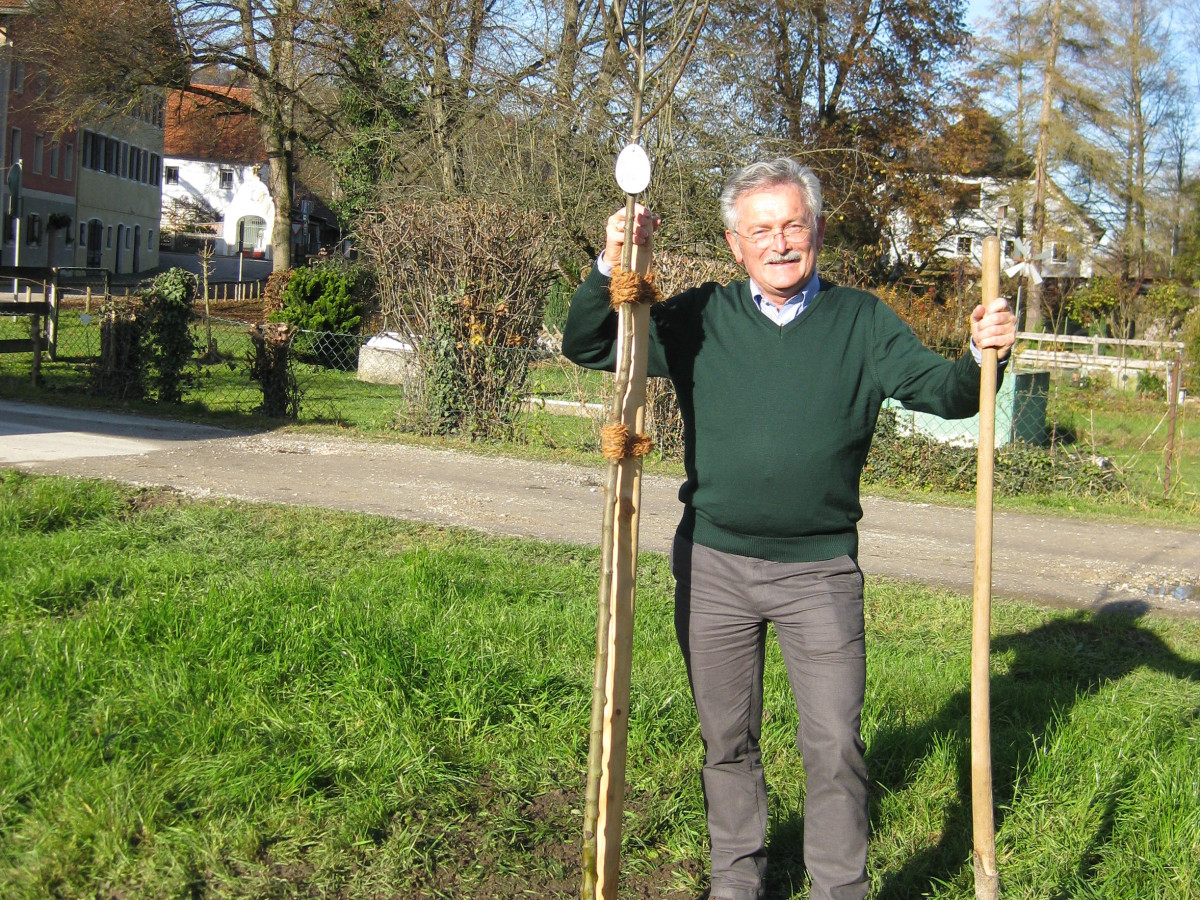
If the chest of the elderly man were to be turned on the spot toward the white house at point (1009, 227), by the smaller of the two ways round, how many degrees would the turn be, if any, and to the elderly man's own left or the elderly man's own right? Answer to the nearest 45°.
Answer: approximately 180°

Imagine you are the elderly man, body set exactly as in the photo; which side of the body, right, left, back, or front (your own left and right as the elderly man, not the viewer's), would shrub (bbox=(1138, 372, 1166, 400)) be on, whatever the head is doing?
back

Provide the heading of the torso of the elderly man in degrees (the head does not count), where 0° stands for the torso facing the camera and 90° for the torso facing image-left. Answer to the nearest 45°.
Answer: approximately 0°

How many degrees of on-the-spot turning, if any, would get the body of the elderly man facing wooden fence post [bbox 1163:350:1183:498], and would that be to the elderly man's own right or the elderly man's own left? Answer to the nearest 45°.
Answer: approximately 180°

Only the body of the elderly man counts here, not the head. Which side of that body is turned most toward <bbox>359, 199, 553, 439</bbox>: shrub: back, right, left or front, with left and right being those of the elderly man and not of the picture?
back

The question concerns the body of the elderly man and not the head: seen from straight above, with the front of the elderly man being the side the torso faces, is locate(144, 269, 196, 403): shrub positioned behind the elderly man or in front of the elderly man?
behind

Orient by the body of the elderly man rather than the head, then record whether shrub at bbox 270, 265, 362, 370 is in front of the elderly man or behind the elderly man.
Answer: behind

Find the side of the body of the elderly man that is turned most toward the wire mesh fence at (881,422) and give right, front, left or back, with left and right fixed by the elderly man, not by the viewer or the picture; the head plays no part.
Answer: back
